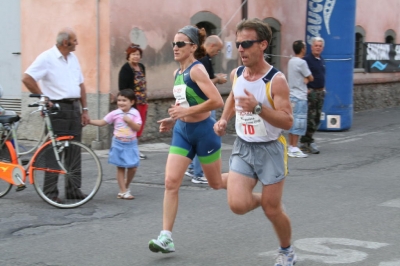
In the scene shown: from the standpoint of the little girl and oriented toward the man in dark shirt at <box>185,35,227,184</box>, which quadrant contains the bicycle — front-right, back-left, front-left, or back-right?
back-left

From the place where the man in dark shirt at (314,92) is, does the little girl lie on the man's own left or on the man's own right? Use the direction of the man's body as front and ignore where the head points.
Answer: on the man's own right

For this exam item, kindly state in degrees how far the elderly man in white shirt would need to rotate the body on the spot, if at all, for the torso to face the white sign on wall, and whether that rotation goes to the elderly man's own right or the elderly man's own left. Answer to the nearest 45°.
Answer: approximately 90° to the elderly man's own left

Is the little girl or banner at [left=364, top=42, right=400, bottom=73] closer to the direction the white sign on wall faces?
the little girl

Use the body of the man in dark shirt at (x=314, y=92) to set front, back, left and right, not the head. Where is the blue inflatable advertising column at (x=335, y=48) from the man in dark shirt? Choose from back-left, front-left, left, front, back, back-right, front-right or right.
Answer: back-left

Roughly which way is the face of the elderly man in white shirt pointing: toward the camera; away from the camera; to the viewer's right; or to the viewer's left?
to the viewer's right

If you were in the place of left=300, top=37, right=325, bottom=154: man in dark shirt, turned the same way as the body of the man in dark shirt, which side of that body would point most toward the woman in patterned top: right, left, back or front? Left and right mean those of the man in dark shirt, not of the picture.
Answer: right

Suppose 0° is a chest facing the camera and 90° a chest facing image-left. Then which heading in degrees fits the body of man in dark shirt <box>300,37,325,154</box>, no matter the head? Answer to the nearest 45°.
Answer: approximately 315°

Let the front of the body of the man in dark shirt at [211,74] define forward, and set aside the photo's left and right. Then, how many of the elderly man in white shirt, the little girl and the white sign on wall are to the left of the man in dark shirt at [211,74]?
1
